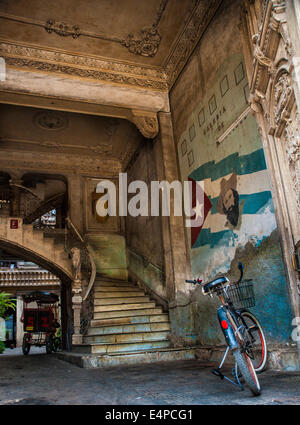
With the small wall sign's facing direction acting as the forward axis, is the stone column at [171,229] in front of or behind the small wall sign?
in front

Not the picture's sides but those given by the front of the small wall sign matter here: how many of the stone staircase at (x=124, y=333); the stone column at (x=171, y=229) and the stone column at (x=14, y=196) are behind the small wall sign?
1

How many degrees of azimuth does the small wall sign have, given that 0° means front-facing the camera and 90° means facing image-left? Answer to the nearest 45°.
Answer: approximately 0°

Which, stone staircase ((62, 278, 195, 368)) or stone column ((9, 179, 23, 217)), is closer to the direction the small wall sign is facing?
the stone staircase

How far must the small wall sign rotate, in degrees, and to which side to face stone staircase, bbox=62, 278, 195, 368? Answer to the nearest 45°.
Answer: approximately 45° to its left
